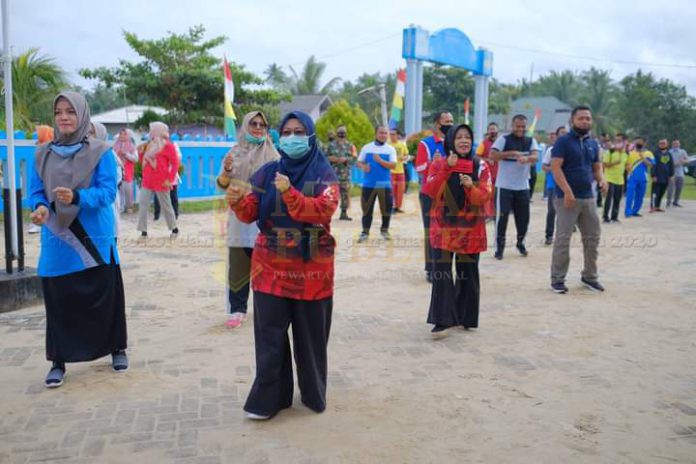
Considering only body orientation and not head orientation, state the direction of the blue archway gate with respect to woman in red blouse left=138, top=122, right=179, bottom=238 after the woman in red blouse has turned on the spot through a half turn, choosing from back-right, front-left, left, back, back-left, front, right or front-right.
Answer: front

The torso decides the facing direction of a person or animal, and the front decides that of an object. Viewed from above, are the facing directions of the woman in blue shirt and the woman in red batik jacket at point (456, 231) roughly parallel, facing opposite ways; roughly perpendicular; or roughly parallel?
roughly parallel

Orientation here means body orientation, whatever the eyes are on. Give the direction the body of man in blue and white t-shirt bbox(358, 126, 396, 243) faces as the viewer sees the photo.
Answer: toward the camera

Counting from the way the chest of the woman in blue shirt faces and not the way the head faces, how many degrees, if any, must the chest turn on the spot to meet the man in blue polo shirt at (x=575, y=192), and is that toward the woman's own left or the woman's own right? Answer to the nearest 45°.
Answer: approximately 135° to the woman's own left

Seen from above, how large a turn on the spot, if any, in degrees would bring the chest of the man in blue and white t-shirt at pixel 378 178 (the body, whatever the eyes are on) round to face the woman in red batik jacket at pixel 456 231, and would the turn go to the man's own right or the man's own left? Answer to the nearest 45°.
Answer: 0° — they already face them

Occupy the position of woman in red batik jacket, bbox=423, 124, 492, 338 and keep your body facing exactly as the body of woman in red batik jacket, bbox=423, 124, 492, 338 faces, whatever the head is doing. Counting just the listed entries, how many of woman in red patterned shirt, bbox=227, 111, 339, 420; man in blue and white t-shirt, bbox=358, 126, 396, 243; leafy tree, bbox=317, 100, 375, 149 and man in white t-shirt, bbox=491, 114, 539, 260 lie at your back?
3

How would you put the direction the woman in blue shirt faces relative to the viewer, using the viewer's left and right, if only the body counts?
facing the viewer and to the left of the viewer

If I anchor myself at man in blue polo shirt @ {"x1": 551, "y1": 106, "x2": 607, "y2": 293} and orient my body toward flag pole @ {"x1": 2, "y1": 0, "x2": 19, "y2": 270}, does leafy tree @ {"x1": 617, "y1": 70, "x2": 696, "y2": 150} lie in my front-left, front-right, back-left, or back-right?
back-right

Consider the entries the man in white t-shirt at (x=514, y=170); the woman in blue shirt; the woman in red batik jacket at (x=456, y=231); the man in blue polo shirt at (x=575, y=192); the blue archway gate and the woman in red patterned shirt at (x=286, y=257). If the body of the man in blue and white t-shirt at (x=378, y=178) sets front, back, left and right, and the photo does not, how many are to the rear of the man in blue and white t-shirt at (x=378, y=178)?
1

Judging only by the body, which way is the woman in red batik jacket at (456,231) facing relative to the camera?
toward the camera

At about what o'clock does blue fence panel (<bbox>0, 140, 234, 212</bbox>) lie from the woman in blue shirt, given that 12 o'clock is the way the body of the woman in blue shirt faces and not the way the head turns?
The blue fence panel is roughly at 5 o'clock from the woman in blue shirt.

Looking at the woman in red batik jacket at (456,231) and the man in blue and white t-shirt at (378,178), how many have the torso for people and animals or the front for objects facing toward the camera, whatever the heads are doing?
2

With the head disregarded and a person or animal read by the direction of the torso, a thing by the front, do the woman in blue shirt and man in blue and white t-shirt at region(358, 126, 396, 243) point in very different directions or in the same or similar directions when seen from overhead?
same or similar directions

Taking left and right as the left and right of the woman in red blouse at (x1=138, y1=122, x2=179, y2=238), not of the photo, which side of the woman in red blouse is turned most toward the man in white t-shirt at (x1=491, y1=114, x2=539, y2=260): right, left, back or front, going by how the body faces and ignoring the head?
left

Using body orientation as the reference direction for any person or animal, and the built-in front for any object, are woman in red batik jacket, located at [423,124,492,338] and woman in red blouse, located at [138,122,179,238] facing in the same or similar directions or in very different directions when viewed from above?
same or similar directions

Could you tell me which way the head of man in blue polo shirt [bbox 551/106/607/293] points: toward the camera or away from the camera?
toward the camera

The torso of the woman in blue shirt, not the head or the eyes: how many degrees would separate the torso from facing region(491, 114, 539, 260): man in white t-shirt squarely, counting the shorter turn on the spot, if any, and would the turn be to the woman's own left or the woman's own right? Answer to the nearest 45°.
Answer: approximately 180°

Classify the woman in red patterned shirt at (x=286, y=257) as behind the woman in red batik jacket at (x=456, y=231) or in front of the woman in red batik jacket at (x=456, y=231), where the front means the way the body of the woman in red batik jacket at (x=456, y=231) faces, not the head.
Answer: in front

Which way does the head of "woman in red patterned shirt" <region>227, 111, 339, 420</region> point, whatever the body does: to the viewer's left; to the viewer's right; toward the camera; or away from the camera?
toward the camera

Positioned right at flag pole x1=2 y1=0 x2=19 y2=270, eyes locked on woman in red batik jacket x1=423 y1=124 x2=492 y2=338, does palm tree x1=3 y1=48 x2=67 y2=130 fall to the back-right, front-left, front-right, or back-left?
back-left
